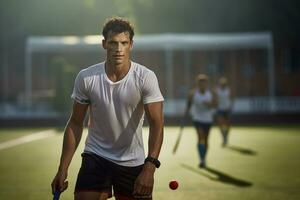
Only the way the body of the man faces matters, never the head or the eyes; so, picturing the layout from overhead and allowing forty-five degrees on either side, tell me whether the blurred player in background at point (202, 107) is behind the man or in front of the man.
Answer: behind

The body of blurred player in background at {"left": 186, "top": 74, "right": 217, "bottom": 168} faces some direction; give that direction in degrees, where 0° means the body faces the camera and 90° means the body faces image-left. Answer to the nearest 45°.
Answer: approximately 0°

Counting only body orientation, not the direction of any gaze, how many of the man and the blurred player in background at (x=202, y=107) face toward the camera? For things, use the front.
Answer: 2

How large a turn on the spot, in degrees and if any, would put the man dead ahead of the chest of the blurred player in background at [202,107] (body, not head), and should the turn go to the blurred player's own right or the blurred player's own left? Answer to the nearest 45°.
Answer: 0° — they already face them
